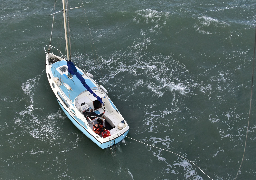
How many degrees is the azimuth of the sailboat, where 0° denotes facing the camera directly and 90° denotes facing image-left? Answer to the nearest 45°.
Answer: approximately 135°
